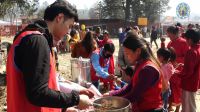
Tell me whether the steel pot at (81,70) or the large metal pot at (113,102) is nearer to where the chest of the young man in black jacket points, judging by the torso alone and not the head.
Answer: the large metal pot

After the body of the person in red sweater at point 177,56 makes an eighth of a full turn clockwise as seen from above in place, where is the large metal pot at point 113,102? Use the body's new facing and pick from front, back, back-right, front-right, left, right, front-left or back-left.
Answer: back-left

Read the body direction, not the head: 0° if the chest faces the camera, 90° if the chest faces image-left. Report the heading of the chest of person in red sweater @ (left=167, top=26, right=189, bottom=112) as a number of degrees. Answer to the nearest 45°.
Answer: approximately 90°

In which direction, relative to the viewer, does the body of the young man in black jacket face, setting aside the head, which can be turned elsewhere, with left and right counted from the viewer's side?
facing to the right of the viewer

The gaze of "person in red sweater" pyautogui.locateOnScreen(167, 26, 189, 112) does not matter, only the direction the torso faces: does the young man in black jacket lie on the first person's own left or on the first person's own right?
on the first person's own left

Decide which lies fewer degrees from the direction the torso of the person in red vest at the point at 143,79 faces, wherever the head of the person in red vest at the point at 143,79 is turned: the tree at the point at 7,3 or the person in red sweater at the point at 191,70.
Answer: the tree

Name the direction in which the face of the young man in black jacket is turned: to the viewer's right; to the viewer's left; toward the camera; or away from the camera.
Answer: to the viewer's right

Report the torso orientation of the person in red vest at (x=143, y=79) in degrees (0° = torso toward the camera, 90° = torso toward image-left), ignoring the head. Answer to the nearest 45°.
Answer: approximately 90°

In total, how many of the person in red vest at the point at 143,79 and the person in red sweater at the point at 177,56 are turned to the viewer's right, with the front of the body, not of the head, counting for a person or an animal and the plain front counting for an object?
0

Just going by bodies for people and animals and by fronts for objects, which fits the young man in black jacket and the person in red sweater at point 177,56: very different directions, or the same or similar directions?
very different directions

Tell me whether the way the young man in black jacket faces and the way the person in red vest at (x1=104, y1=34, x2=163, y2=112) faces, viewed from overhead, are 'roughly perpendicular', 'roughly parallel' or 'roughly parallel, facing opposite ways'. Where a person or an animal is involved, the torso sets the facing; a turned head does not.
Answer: roughly parallel, facing opposite ways

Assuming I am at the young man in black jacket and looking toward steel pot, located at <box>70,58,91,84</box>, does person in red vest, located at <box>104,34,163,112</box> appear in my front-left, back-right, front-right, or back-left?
front-right
